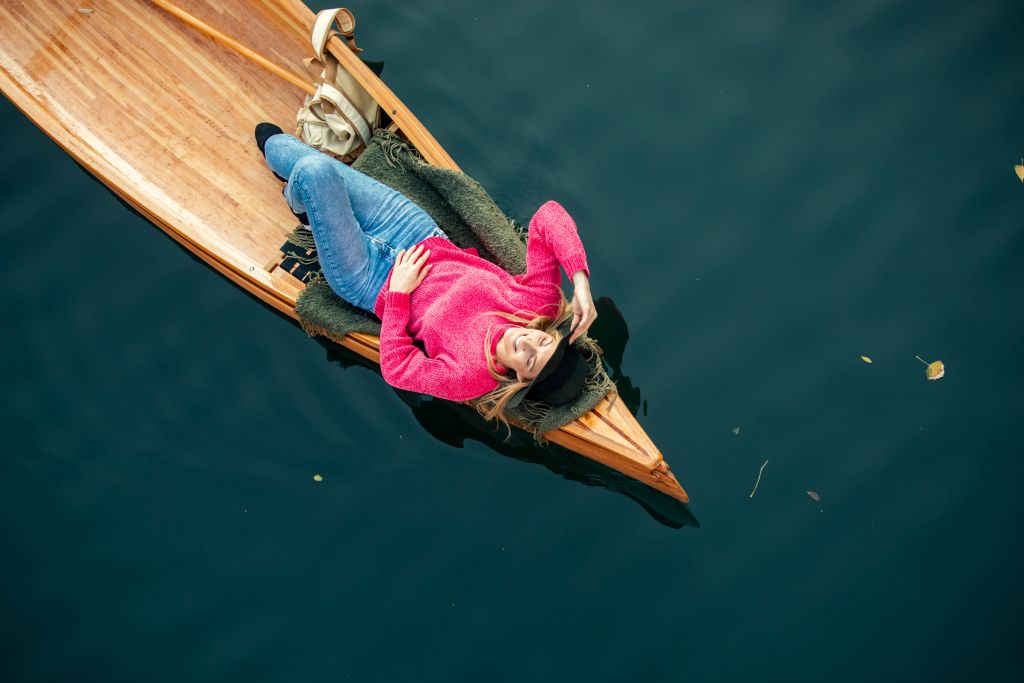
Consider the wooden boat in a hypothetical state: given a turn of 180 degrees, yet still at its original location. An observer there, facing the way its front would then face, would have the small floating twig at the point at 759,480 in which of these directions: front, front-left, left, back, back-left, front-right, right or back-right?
back-right

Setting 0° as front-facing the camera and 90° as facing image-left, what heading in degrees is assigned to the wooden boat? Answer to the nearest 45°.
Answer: approximately 315°

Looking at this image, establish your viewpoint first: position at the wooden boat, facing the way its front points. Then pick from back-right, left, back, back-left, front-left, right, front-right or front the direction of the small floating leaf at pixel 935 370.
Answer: front-left
